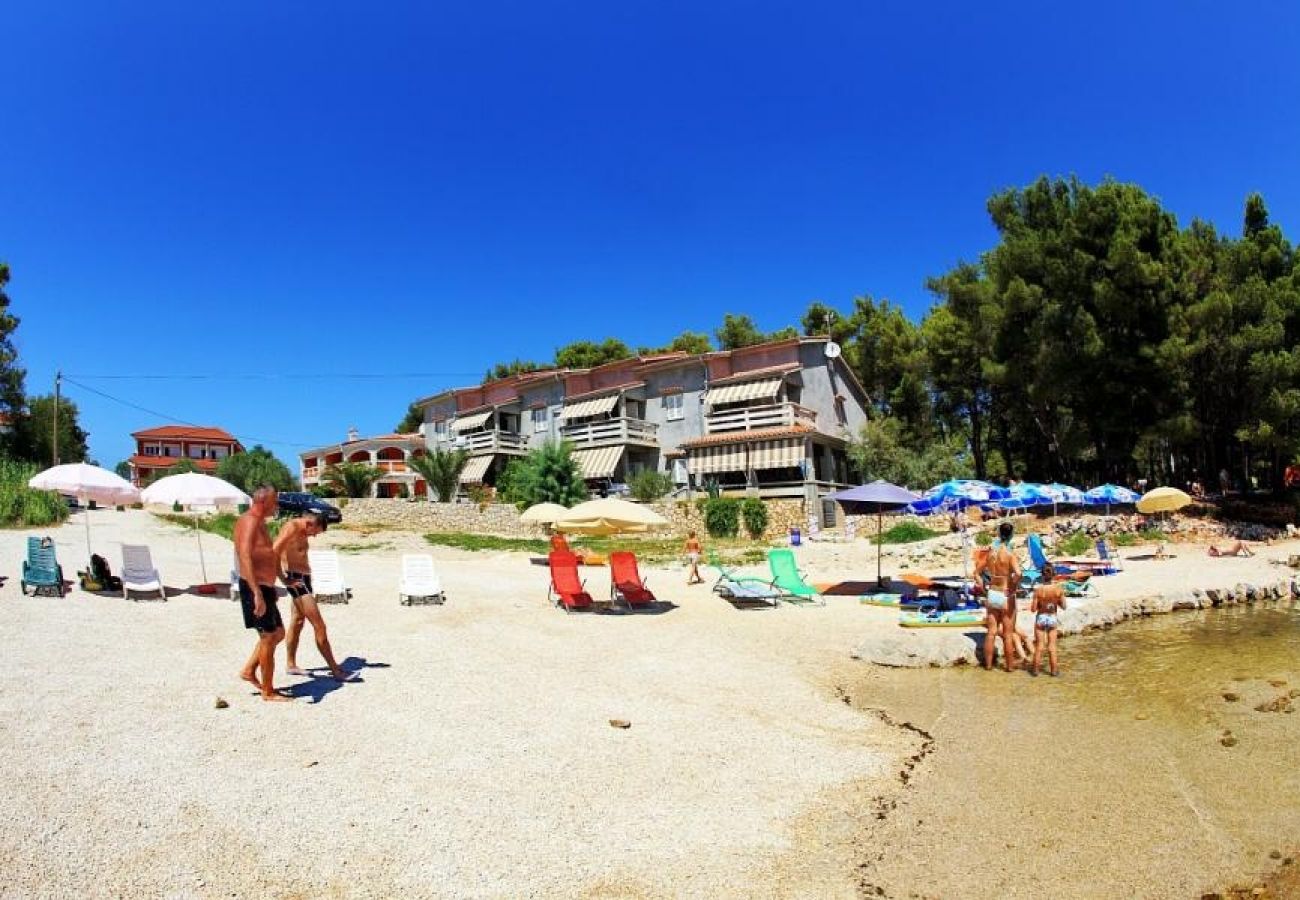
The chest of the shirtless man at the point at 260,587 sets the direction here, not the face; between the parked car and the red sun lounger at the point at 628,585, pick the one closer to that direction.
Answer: the red sun lounger

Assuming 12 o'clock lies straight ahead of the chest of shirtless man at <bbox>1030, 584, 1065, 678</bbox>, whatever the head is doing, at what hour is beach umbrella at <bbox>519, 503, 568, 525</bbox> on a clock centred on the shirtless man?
The beach umbrella is roughly at 10 o'clock from the shirtless man.

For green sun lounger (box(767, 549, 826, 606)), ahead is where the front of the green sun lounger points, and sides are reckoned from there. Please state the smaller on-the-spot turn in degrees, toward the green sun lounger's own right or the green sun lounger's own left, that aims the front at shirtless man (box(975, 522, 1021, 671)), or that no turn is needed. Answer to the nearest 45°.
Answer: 0° — it already faces them

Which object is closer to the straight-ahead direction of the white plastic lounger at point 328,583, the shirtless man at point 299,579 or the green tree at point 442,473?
the shirtless man

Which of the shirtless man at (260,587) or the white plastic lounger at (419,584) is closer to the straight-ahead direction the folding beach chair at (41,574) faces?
the shirtless man

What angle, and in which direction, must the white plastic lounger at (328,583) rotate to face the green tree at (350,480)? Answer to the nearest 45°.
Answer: approximately 180°

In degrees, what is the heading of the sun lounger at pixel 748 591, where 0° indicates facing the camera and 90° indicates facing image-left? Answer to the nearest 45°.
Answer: approximately 315°

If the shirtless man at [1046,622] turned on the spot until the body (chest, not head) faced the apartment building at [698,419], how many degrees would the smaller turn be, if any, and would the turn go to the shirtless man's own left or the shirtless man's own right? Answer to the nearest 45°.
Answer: approximately 45° to the shirtless man's own left

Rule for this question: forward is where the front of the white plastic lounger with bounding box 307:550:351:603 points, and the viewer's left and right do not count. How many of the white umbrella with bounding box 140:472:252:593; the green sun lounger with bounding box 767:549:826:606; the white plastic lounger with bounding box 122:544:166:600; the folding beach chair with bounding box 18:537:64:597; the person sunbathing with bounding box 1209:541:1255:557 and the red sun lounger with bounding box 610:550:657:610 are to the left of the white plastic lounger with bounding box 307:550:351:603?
3

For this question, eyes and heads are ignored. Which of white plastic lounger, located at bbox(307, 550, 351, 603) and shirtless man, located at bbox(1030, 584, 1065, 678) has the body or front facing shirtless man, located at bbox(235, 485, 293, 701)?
the white plastic lounger

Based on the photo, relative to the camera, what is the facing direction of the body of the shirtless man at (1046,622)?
away from the camera

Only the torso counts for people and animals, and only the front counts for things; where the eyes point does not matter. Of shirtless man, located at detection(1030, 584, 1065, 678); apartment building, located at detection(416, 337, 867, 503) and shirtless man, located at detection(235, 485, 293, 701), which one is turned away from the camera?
shirtless man, located at detection(1030, 584, 1065, 678)
